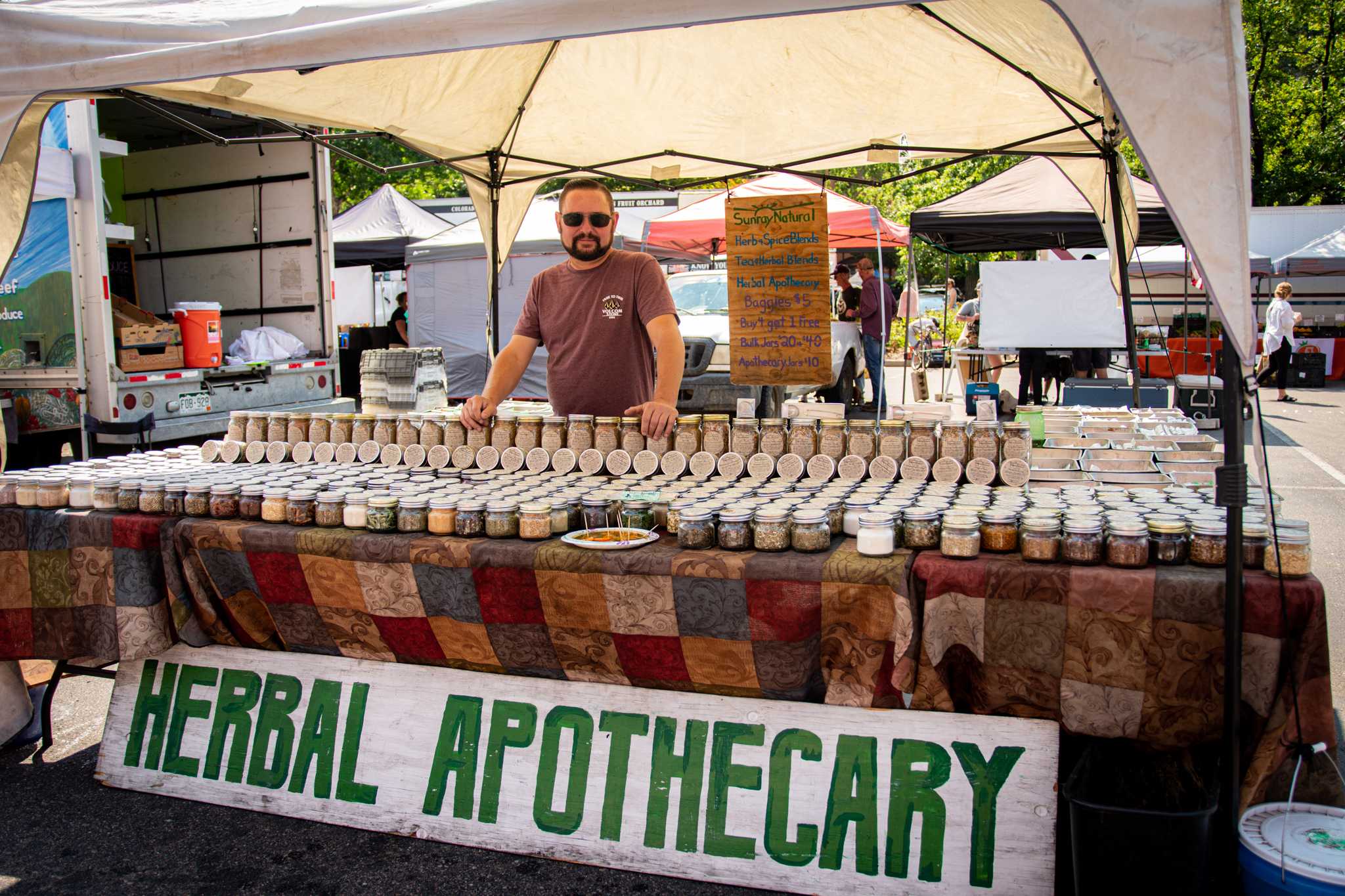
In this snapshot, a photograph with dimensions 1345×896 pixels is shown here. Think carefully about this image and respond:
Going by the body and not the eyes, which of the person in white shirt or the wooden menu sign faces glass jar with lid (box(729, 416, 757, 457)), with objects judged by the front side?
the wooden menu sign

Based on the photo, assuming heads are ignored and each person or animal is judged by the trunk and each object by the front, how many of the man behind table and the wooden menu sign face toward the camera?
2

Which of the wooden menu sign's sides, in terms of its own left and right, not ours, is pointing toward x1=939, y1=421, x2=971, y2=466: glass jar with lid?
front

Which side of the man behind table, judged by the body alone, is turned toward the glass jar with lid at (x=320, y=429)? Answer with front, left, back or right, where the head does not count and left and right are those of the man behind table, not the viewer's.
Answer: right

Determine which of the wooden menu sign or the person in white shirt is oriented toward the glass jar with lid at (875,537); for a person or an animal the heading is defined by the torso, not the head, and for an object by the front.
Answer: the wooden menu sign

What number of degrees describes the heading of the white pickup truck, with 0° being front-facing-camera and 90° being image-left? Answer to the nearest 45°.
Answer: approximately 45°

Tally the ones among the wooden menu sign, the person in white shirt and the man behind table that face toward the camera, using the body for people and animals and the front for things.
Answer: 2

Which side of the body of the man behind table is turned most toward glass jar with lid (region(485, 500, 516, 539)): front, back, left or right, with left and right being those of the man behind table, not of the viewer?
front

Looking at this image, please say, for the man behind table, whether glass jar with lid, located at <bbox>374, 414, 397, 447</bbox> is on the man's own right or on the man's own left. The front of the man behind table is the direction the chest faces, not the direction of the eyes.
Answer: on the man's own right
